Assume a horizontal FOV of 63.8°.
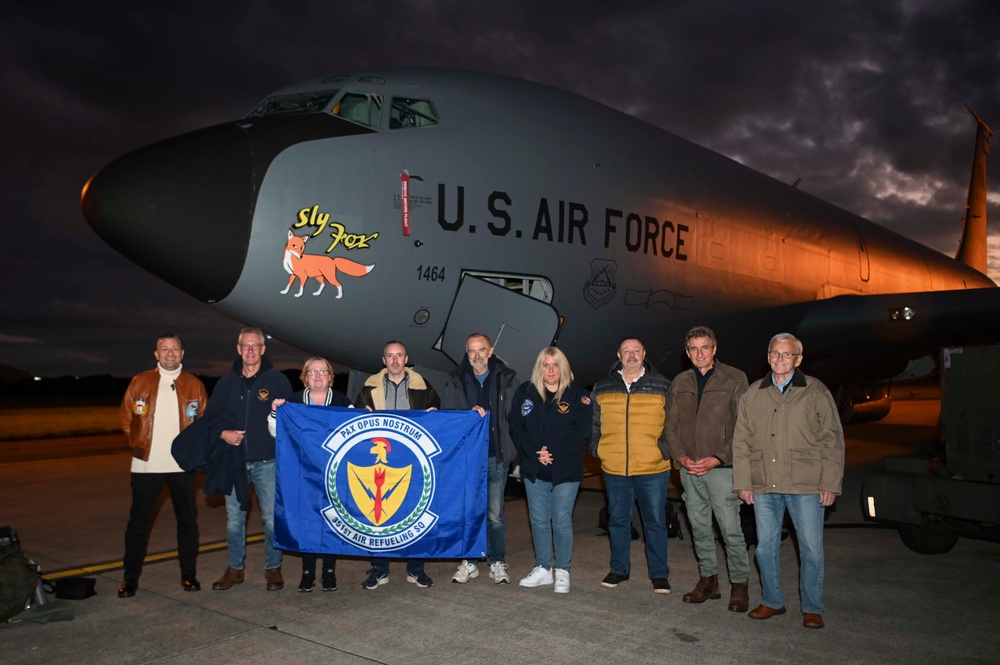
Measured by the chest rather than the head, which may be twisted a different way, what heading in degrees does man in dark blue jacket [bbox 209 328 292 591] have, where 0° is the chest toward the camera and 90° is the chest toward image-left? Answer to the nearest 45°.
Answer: approximately 0°

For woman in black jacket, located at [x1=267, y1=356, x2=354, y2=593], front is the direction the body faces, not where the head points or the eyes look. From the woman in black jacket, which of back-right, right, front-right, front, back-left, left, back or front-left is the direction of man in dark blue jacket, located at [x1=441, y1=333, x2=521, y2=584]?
left

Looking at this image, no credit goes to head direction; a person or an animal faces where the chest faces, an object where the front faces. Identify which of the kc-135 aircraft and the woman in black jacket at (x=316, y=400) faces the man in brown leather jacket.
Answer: the kc-135 aircraft

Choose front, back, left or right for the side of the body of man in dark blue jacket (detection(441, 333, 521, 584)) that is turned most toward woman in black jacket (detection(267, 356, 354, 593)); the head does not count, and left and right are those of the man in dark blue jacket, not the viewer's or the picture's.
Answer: right

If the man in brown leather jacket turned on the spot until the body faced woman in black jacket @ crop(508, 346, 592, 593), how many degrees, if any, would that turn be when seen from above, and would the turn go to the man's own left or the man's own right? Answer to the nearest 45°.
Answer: approximately 90° to the man's own left

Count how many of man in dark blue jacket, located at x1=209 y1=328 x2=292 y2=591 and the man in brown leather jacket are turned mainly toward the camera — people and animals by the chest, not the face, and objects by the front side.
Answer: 2

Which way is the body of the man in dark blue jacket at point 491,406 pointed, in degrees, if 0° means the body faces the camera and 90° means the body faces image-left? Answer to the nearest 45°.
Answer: approximately 0°

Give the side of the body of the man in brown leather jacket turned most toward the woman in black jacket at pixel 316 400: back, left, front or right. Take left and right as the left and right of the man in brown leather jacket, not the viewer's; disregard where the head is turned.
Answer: left

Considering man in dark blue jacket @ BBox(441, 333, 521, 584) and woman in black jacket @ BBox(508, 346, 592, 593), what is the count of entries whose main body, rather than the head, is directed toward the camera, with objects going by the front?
2

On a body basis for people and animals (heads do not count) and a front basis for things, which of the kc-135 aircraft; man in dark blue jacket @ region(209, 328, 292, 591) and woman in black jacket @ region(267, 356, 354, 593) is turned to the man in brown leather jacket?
the kc-135 aircraft
